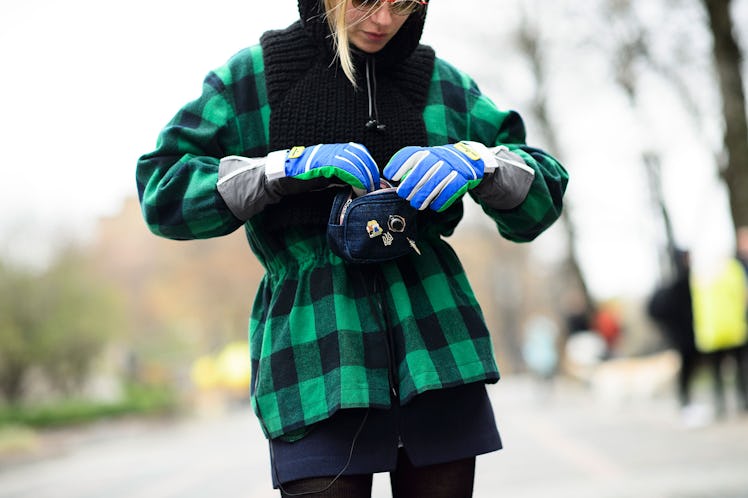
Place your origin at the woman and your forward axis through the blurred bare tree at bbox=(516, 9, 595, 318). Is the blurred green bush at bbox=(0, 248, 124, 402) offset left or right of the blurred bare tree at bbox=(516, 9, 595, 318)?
left

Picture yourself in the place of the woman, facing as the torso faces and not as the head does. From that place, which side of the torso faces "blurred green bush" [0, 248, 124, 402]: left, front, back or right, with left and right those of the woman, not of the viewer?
back

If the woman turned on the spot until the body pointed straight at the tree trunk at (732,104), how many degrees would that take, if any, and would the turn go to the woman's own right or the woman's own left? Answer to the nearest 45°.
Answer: approximately 135° to the woman's own left

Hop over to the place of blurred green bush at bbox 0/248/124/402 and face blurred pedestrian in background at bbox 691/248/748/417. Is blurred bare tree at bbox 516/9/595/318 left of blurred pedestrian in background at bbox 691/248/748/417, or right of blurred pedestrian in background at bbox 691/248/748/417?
left
